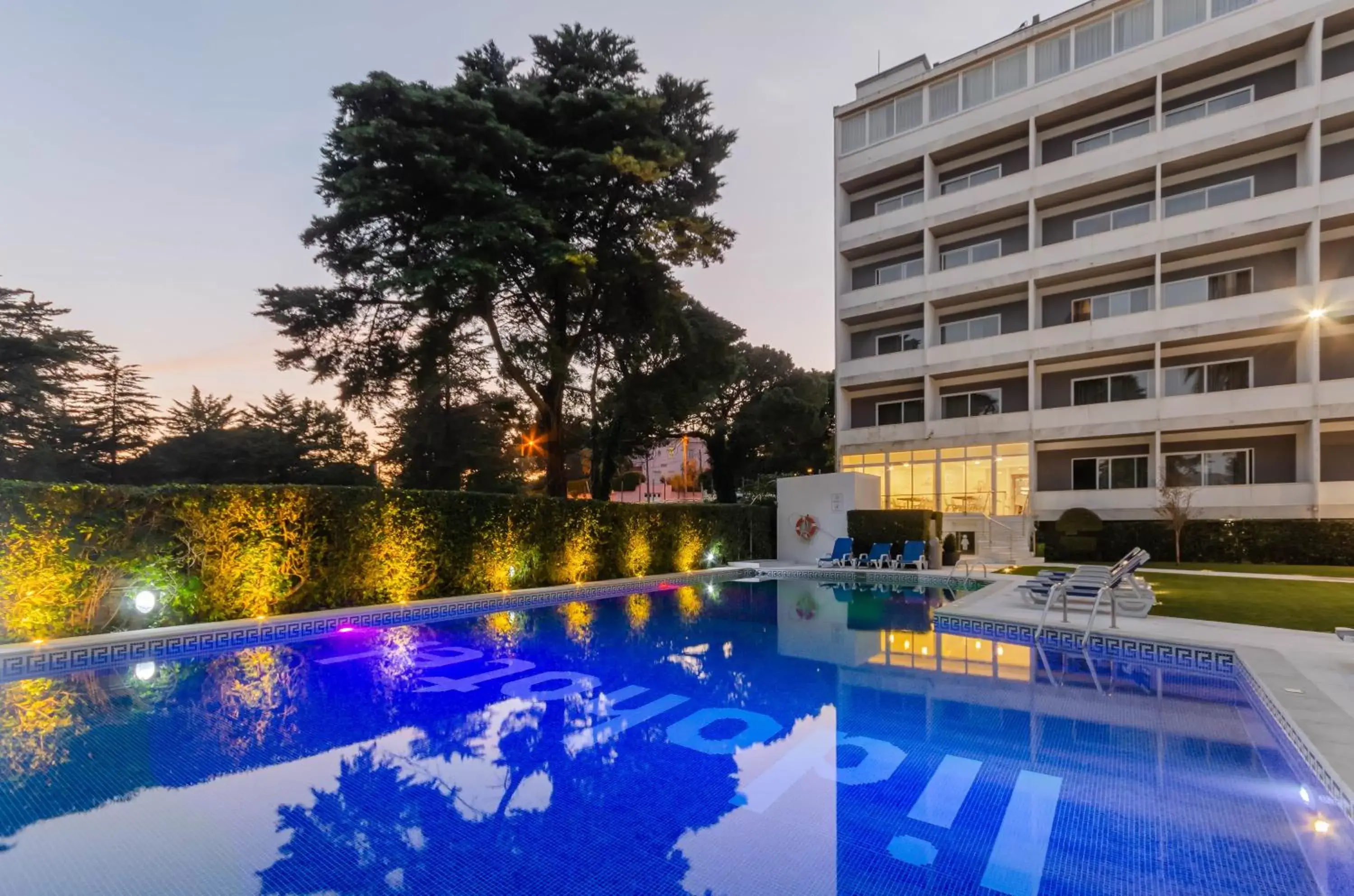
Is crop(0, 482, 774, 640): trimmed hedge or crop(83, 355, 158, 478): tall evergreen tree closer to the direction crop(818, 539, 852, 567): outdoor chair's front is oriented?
the trimmed hedge

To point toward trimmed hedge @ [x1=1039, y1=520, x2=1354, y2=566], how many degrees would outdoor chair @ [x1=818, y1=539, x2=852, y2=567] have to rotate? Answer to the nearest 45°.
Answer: approximately 135° to its left

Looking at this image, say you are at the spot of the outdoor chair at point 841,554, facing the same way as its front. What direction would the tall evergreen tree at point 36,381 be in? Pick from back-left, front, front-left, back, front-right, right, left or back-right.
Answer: front-right

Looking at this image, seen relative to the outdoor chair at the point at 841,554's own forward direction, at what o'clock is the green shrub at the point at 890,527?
The green shrub is roughly at 7 o'clock from the outdoor chair.

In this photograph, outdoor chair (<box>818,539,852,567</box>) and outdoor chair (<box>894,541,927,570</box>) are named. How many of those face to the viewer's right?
0

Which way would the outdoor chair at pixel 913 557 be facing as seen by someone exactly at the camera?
facing the viewer and to the left of the viewer

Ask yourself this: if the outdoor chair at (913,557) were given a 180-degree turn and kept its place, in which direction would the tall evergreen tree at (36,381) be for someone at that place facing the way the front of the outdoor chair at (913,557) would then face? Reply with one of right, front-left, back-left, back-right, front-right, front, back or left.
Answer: back-left
